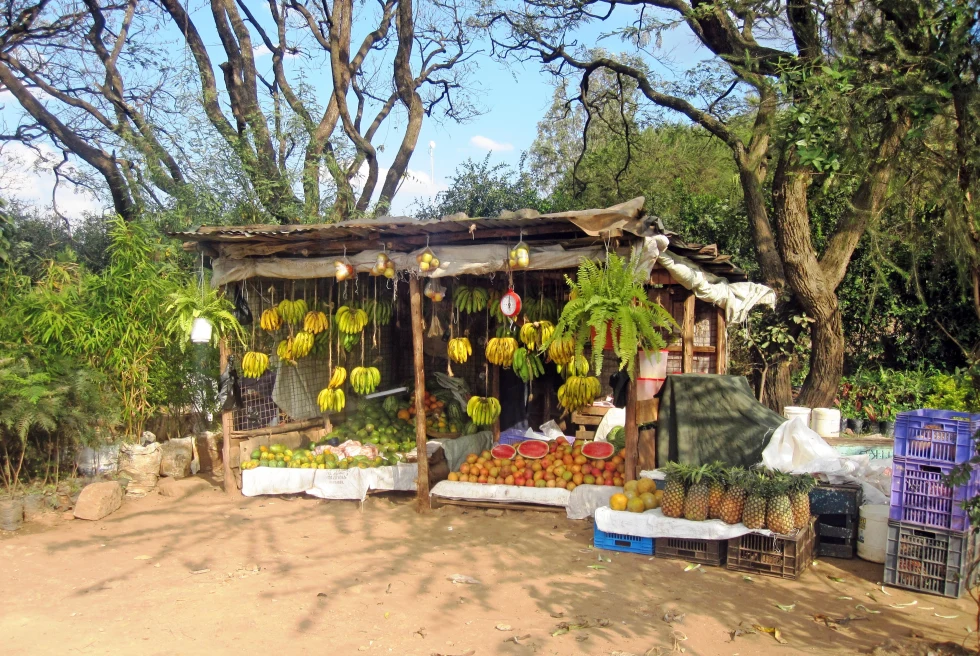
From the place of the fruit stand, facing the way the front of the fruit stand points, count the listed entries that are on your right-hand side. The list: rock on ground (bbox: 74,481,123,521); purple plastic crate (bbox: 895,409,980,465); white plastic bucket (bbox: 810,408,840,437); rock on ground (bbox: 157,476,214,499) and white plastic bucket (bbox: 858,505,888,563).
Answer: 2

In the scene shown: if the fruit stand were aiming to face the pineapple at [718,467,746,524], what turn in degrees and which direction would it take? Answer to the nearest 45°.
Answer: approximately 45° to its left

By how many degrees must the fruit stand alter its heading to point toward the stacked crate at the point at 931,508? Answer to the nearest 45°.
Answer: approximately 45° to its left

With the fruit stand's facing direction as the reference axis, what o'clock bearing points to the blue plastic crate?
The blue plastic crate is roughly at 11 o'clock from the fruit stand.

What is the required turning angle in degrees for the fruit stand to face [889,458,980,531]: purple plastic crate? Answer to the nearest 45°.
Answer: approximately 45° to its left

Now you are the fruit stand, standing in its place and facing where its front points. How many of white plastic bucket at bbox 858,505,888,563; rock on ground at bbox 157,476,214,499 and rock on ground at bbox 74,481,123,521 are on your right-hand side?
2

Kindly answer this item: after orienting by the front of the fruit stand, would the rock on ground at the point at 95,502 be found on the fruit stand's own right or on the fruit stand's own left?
on the fruit stand's own right

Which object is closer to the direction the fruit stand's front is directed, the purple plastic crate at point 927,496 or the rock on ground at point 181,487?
the purple plastic crate

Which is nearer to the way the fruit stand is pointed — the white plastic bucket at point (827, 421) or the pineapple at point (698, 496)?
the pineapple

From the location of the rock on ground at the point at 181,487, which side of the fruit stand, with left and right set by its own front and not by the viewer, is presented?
right

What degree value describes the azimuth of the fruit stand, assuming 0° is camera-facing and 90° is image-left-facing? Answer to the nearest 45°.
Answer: approximately 0°

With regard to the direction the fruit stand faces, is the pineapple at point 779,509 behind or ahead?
ahead
